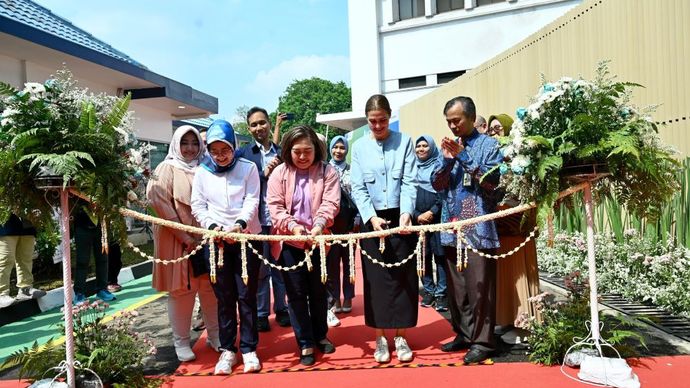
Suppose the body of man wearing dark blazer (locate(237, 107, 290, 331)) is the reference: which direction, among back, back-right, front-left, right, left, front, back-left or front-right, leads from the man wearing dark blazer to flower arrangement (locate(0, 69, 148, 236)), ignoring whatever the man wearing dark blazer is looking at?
front-right

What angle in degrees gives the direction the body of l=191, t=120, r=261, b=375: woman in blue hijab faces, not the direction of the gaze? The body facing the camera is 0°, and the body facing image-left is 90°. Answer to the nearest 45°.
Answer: approximately 0°

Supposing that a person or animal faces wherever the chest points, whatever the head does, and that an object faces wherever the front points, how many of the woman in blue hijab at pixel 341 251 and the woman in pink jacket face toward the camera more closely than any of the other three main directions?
2

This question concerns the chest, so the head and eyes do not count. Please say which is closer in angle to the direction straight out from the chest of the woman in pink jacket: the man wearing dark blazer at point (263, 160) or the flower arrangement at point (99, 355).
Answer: the flower arrangement

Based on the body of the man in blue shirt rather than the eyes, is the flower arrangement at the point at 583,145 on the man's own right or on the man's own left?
on the man's own left

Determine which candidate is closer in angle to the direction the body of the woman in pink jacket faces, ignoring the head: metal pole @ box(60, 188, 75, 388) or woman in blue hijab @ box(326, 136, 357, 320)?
the metal pole

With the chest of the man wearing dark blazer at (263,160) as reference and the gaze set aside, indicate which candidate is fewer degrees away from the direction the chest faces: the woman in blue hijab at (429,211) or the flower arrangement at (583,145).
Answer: the flower arrangement

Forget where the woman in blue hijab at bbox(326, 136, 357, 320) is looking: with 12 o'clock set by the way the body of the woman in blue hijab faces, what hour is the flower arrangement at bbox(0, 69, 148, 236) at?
The flower arrangement is roughly at 1 o'clock from the woman in blue hijab.

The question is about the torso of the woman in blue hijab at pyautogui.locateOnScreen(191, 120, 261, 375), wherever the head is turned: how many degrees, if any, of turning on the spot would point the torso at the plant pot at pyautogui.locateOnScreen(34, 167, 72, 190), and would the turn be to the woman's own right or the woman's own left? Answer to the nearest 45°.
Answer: approximately 45° to the woman's own right

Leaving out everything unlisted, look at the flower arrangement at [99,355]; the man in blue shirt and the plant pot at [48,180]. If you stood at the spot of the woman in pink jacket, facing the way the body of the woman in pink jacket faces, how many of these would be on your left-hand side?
1

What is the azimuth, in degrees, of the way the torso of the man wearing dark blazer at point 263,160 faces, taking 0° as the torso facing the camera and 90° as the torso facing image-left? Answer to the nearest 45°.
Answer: approximately 0°
